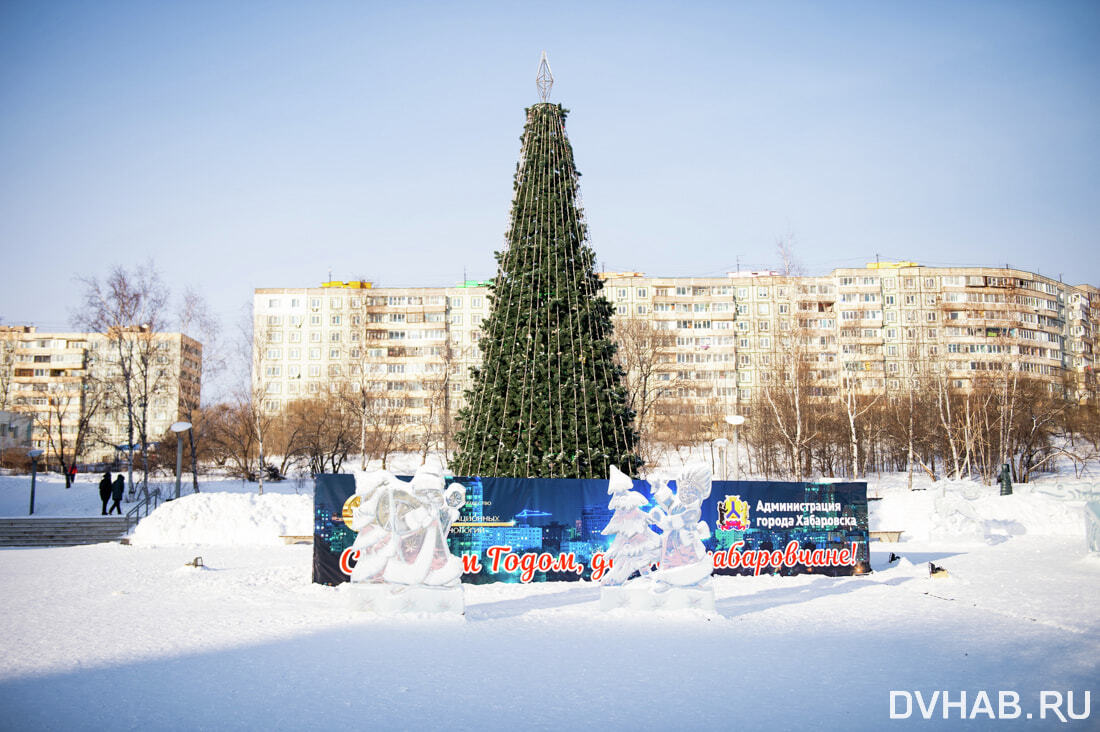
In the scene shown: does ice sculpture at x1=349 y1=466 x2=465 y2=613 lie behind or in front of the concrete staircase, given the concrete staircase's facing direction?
in front

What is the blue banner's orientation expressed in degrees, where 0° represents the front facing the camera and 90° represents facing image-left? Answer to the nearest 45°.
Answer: approximately 0°

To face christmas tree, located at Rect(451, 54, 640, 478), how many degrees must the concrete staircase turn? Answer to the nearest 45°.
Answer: approximately 45° to its left

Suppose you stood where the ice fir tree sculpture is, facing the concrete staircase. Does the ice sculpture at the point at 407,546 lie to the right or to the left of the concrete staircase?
left

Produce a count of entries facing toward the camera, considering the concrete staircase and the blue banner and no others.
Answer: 2

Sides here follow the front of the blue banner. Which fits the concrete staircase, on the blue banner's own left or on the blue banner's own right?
on the blue banner's own right

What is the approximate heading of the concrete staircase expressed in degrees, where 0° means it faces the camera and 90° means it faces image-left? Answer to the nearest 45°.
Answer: approximately 0°
